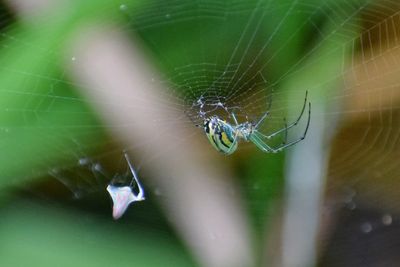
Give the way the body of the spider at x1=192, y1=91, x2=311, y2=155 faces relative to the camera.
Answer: to the viewer's right
